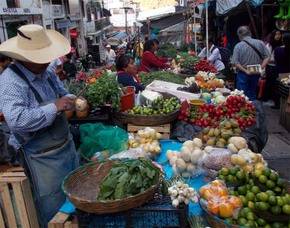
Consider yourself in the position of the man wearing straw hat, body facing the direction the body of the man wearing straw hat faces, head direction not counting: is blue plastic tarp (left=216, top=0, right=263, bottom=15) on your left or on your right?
on your left

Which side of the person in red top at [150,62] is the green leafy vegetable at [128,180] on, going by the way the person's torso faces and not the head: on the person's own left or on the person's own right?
on the person's own right

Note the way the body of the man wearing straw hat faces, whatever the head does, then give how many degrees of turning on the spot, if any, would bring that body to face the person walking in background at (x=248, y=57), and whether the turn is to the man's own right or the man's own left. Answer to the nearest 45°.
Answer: approximately 90° to the man's own left

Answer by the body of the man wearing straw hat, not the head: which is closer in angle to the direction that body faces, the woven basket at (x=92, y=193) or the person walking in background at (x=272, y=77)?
the woven basket

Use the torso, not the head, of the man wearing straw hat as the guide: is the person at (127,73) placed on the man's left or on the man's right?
on the man's left

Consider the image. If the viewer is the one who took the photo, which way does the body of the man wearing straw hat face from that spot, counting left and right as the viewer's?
facing the viewer and to the right of the viewer

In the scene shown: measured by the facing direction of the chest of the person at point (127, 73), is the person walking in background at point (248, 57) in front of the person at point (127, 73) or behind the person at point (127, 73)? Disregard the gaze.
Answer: in front
